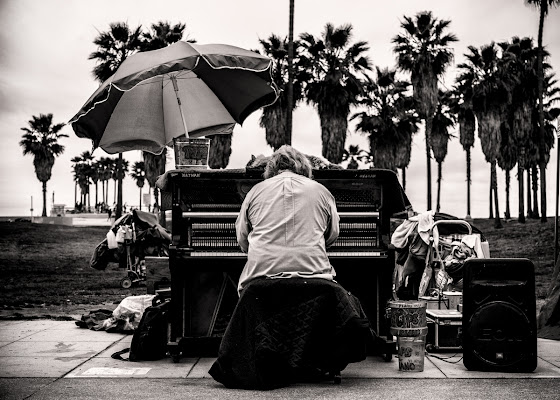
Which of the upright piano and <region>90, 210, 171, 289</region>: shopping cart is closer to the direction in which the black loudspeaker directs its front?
the upright piano

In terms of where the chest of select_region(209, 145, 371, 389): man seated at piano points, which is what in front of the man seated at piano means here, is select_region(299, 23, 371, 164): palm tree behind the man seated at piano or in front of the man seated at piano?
in front

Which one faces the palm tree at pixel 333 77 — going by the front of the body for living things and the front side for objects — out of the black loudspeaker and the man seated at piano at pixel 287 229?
the man seated at piano

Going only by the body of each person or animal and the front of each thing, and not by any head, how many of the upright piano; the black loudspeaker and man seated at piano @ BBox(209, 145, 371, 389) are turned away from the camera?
1

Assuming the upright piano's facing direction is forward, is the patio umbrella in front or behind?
behind

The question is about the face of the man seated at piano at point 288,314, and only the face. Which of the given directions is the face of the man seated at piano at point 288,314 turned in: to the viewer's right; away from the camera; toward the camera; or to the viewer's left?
away from the camera

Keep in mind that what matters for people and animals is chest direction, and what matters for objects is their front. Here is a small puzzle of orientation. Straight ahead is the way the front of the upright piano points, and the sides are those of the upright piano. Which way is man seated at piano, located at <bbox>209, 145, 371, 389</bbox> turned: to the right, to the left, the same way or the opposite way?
the opposite way

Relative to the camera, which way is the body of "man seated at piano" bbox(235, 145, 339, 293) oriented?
away from the camera

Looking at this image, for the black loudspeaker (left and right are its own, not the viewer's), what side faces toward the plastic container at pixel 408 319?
right

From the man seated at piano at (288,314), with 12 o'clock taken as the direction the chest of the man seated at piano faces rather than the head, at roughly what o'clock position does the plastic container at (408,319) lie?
The plastic container is roughly at 2 o'clock from the man seated at piano.

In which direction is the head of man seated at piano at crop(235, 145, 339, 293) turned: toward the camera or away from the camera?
away from the camera

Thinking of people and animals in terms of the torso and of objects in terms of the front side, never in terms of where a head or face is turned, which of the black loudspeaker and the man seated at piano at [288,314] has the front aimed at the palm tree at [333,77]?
the man seated at piano

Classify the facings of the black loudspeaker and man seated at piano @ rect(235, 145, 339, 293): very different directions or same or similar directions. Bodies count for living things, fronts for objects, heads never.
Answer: very different directions

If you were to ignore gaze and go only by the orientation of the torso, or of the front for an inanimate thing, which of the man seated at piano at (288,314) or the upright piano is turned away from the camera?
the man seated at piano

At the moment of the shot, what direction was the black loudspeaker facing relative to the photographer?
facing the viewer

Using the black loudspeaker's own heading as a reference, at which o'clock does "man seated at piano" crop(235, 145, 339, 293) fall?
The man seated at piano is roughly at 2 o'clock from the black loudspeaker.

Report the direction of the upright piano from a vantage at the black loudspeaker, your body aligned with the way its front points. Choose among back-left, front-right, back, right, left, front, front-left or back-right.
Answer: right
